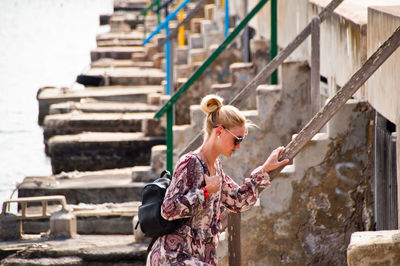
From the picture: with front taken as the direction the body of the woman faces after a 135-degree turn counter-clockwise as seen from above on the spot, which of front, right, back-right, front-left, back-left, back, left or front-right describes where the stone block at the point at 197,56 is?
front-right

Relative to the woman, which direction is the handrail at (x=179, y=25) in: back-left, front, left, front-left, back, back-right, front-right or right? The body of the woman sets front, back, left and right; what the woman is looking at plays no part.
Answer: left

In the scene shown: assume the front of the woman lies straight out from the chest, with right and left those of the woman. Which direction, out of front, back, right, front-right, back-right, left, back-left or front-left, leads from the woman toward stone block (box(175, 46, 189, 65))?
left

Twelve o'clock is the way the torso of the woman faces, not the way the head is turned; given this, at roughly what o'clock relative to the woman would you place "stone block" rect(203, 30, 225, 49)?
The stone block is roughly at 9 o'clock from the woman.

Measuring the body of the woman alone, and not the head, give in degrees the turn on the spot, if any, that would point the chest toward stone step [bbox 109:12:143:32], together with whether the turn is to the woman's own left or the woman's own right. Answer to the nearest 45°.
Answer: approximately 90° to the woman's own left

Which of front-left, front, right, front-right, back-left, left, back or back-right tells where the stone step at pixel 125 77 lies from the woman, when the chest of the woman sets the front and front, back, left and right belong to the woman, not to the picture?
left

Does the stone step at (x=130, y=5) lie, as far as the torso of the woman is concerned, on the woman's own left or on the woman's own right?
on the woman's own left

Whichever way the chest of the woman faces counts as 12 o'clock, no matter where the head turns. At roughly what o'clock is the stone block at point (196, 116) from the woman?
The stone block is roughly at 9 o'clock from the woman.

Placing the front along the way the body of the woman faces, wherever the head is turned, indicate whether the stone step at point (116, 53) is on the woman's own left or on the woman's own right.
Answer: on the woman's own left

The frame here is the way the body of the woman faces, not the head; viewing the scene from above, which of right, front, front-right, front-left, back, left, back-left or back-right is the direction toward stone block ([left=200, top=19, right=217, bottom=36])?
left

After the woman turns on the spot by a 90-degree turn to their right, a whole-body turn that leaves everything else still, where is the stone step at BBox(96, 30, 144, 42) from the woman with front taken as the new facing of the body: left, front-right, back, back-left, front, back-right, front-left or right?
back

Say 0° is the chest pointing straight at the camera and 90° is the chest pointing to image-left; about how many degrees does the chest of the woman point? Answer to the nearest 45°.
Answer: approximately 270°
